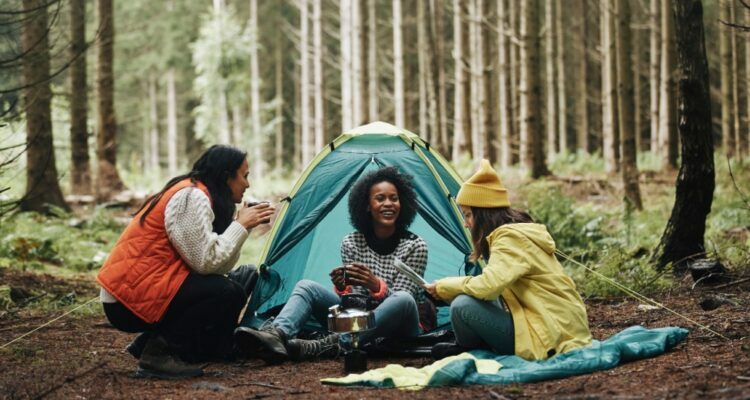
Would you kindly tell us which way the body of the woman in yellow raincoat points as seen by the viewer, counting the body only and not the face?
to the viewer's left

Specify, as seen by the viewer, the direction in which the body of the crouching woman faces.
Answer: to the viewer's right

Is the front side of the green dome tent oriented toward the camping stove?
yes

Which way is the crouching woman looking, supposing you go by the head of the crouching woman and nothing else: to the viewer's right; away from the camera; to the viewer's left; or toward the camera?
to the viewer's right

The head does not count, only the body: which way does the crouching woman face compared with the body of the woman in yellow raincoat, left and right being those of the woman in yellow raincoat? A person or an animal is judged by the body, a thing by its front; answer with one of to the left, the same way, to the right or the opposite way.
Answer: the opposite way

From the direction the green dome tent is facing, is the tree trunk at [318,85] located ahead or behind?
behind

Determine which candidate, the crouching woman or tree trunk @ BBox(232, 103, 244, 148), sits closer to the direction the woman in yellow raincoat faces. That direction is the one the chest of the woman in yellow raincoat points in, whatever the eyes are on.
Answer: the crouching woman

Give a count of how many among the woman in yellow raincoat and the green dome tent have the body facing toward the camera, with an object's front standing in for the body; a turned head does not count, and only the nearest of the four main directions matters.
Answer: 1

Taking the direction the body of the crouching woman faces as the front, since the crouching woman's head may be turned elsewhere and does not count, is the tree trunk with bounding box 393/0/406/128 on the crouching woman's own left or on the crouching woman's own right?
on the crouching woman's own left

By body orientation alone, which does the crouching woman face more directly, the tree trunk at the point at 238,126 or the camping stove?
the camping stove

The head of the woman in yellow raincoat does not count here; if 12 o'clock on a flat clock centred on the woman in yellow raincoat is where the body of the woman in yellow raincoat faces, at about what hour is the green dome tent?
The green dome tent is roughly at 2 o'clock from the woman in yellow raincoat.

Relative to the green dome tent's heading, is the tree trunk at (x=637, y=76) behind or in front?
behind

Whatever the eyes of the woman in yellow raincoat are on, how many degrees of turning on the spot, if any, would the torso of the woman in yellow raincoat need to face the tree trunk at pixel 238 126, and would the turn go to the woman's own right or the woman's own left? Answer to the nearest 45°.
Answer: approximately 90° to the woman's own right
